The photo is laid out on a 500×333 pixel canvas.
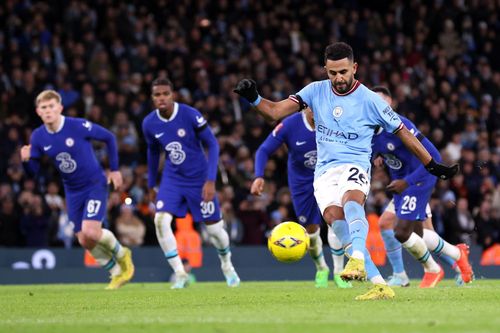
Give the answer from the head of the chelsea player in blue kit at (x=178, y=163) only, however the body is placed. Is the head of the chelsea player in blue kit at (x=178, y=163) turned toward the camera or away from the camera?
toward the camera

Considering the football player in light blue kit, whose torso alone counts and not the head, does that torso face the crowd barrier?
no

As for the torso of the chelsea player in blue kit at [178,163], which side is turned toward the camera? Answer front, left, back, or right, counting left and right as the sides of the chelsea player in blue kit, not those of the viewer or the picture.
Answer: front

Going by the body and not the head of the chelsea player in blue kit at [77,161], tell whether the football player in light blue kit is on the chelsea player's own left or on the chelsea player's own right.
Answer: on the chelsea player's own left

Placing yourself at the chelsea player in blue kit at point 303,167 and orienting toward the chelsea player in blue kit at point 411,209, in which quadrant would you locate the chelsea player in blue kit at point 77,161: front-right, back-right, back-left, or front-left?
back-right

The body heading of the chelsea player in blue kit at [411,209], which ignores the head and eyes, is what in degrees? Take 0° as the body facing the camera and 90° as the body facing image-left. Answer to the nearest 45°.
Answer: approximately 45°

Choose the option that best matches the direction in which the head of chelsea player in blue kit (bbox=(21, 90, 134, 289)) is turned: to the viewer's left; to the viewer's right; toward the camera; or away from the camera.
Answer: toward the camera

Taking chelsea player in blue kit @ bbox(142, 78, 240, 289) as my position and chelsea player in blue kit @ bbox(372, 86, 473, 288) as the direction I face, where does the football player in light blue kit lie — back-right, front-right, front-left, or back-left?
front-right

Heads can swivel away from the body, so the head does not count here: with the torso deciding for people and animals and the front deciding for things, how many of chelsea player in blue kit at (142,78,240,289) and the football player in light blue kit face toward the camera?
2

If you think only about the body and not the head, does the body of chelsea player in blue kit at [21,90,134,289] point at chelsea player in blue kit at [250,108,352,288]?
no

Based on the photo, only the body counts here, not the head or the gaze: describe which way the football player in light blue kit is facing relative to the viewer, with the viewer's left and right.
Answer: facing the viewer

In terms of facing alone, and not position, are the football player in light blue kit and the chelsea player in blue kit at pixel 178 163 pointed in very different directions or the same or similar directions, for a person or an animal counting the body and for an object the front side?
same or similar directions
